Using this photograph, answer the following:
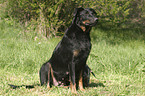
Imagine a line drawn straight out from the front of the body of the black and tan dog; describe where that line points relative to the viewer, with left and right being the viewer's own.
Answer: facing the viewer and to the right of the viewer
